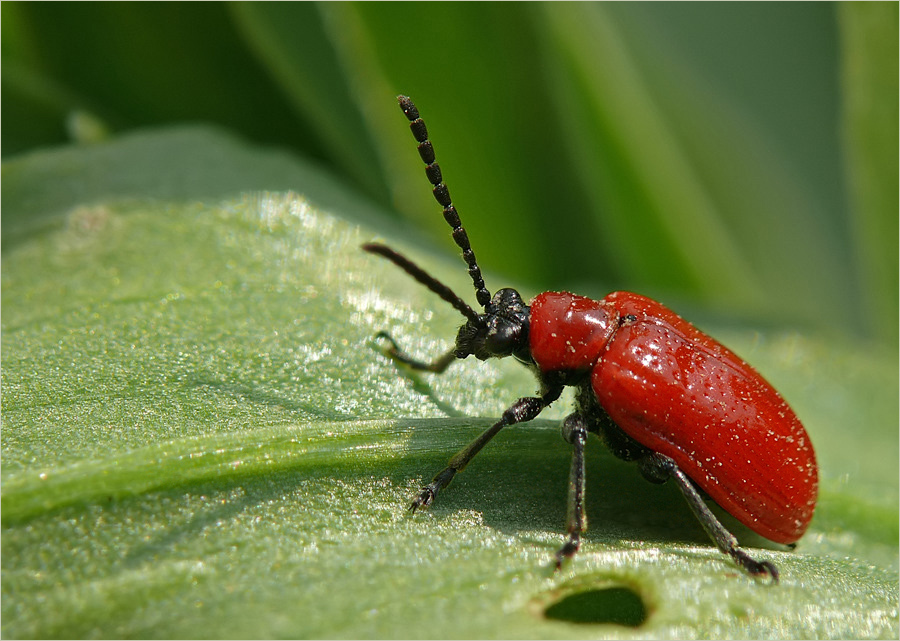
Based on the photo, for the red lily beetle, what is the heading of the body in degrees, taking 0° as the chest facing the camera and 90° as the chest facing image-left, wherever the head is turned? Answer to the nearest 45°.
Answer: approximately 90°
